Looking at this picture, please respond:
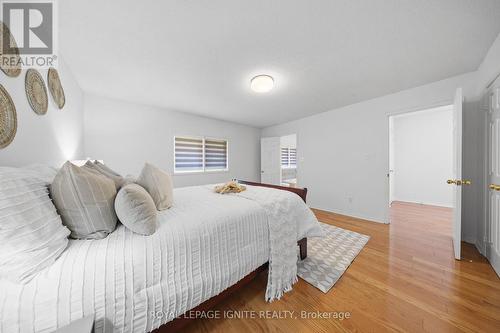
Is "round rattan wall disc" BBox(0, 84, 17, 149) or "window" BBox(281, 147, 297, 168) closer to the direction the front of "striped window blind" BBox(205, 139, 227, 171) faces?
the round rattan wall disc

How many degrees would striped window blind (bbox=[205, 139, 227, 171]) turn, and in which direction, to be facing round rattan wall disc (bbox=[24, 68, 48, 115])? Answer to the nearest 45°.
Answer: approximately 45° to its right

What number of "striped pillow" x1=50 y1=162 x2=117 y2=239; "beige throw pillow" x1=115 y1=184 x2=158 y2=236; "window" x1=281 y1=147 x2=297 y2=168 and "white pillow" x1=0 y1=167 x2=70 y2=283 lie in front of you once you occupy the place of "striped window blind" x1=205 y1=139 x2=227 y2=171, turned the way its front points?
3

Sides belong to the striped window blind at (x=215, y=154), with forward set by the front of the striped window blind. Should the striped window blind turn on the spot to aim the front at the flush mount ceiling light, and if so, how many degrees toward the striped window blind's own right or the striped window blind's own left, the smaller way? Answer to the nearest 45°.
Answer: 0° — it already faces it

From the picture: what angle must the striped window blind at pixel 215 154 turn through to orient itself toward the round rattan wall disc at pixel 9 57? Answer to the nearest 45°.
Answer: approximately 45° to its right

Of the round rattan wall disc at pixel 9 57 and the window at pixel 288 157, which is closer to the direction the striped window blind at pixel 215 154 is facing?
the round rattan wall disc

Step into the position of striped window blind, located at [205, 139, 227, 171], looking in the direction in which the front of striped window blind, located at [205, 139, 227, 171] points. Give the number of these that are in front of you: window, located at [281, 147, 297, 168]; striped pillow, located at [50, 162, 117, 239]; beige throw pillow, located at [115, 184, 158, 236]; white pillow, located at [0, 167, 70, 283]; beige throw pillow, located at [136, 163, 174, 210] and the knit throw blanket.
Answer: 5

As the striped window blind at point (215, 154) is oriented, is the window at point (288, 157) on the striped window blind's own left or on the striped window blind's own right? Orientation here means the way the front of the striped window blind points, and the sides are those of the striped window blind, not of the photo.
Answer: on the striped window blind's own left

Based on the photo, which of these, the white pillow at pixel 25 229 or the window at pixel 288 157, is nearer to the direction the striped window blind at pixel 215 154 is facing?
the white pillow
